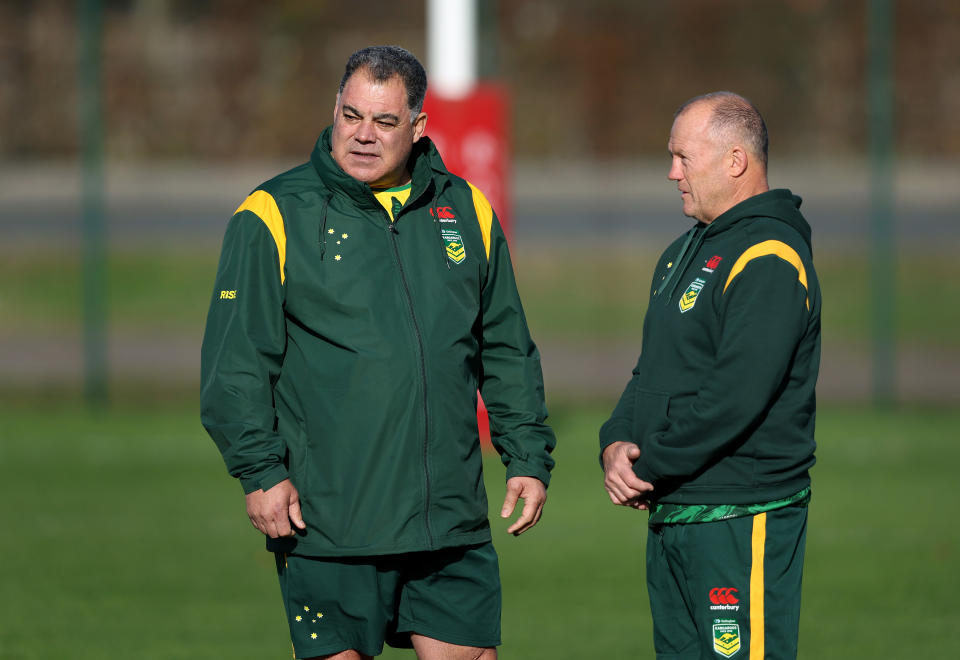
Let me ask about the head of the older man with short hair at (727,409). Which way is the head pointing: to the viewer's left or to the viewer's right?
to the viewer's left

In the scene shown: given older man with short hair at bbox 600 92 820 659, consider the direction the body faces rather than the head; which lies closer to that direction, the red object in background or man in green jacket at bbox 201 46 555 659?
the man in green jacket

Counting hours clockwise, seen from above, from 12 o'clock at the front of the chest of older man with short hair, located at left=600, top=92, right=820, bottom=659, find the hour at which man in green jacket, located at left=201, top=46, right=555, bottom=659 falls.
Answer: The man in green jacket is roughly at 1 o'clock from the older man with short hair.

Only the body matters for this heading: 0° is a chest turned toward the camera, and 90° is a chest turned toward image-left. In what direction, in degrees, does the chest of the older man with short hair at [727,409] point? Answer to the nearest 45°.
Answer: approximately 45°
